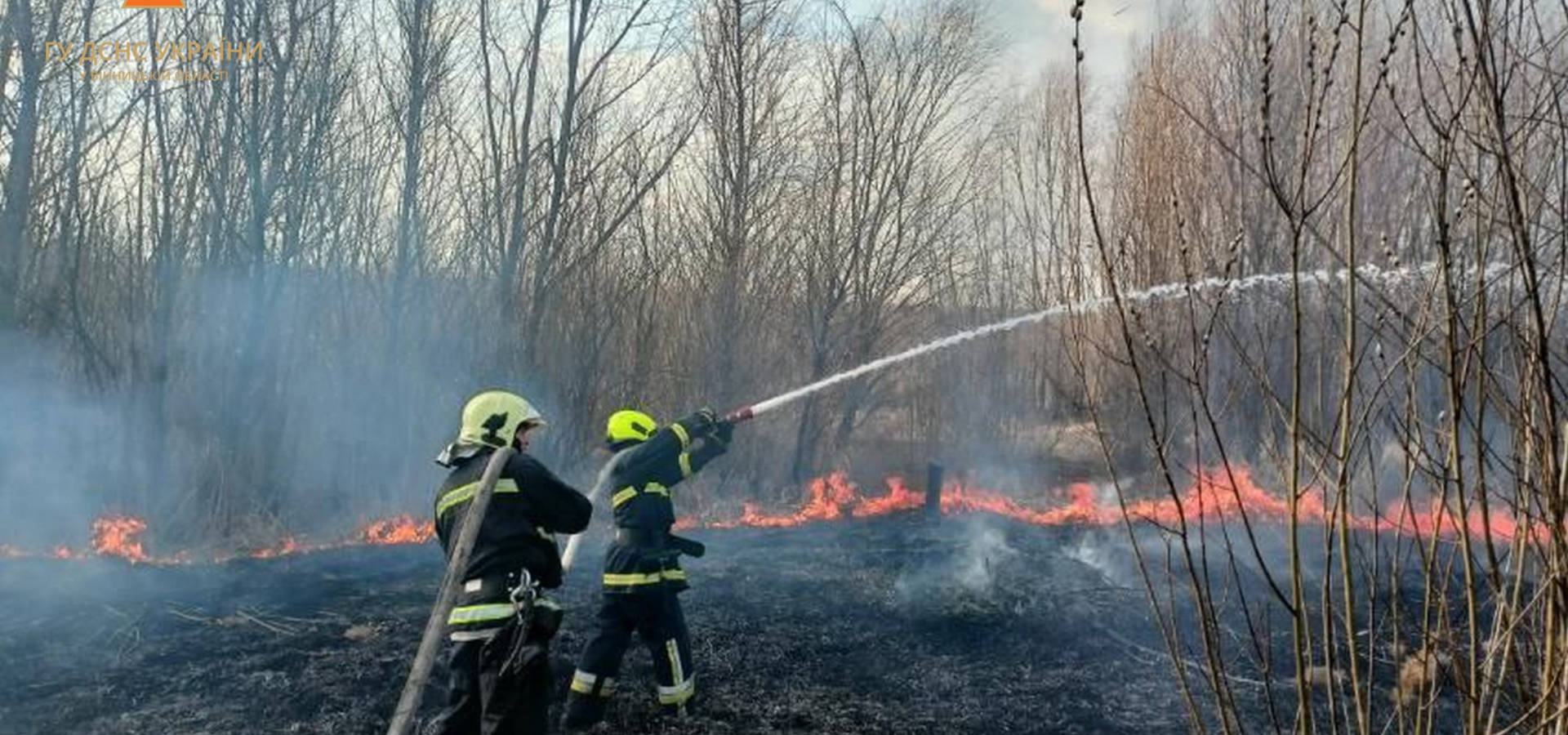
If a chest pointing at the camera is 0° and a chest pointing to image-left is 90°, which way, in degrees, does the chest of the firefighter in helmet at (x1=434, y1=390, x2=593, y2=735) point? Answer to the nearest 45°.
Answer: approximately 225°

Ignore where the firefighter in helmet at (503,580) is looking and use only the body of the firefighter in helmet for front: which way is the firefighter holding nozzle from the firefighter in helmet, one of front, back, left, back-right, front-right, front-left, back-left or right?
front
